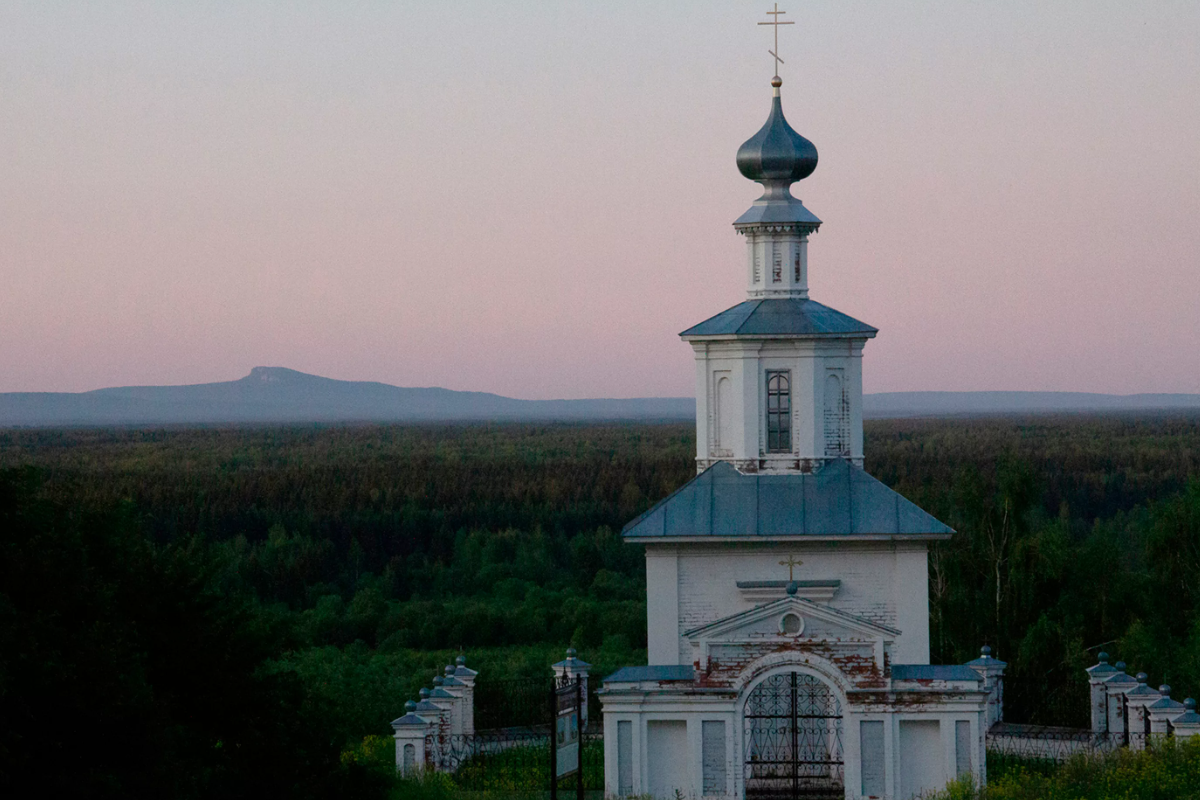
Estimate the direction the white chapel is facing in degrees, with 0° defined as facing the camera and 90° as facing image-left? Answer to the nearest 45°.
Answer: approximately 0°
